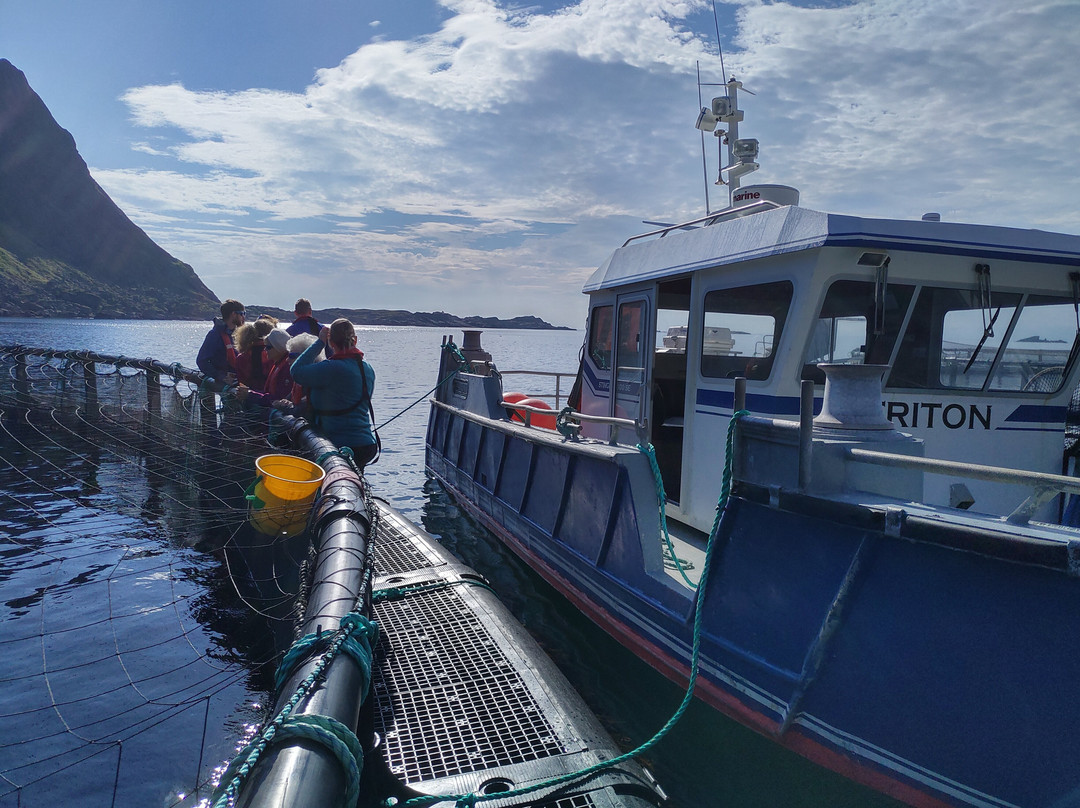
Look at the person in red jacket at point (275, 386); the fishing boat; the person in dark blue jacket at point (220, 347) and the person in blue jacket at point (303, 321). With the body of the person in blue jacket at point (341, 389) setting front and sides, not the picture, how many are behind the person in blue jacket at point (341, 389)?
1

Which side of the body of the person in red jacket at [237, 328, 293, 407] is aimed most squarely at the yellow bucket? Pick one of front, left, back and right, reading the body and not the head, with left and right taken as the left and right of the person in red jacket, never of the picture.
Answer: left

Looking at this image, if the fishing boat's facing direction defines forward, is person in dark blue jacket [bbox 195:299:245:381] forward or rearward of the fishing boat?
rearward

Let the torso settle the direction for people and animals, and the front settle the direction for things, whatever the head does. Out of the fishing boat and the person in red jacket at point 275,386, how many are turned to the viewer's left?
1

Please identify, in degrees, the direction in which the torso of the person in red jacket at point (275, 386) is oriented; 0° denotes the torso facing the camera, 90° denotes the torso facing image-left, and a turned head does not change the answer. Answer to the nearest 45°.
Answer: approximately 90°

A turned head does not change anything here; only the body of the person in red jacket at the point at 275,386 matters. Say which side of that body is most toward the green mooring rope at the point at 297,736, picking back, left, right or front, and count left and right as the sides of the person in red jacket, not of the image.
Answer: left

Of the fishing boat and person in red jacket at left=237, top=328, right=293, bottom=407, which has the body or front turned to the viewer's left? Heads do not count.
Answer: the person in red jacket

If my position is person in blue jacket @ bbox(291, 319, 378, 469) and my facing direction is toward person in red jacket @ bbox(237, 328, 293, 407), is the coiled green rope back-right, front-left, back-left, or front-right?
back-left

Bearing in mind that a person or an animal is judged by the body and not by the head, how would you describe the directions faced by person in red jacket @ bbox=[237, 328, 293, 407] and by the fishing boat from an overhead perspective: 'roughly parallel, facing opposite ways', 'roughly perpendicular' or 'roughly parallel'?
roughly perpendicular

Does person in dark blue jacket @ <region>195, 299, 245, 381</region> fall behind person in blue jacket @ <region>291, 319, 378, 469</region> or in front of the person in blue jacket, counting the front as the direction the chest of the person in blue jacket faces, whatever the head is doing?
in front

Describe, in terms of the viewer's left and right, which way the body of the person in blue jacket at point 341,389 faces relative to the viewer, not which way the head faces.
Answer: facing away from the viewer and to the left of the viewer

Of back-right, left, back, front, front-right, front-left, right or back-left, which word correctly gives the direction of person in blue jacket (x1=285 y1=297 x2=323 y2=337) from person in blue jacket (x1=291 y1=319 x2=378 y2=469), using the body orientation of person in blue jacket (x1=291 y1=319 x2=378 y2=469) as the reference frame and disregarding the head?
front-right

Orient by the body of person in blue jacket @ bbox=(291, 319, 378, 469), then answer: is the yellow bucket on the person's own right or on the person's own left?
on the person's own left
